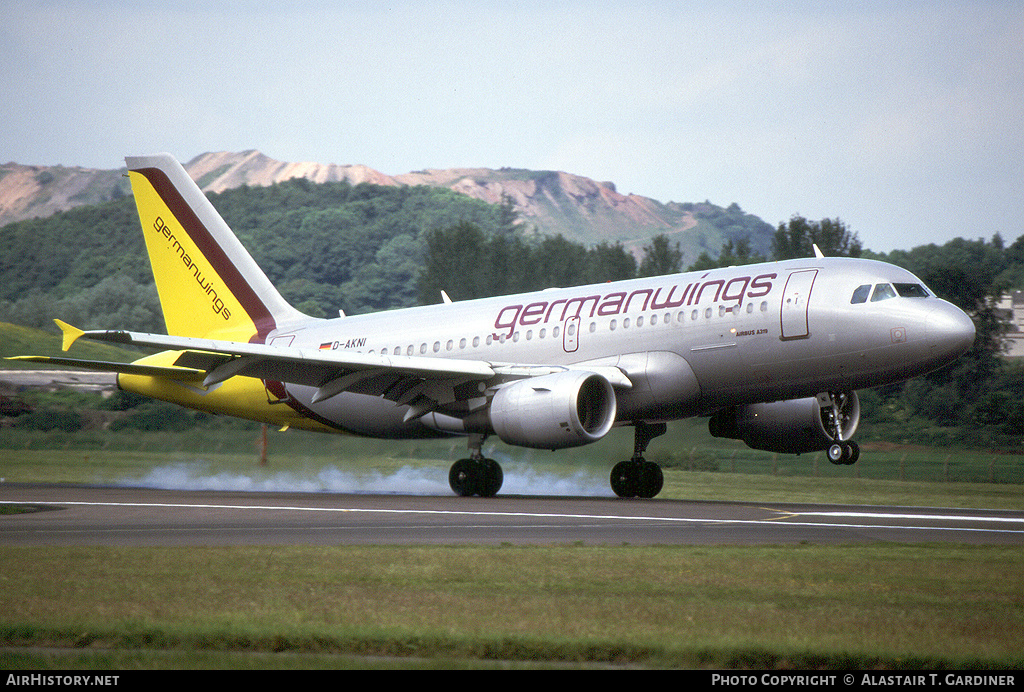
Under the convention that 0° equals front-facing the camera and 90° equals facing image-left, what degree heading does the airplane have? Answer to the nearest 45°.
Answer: approximately 315°
